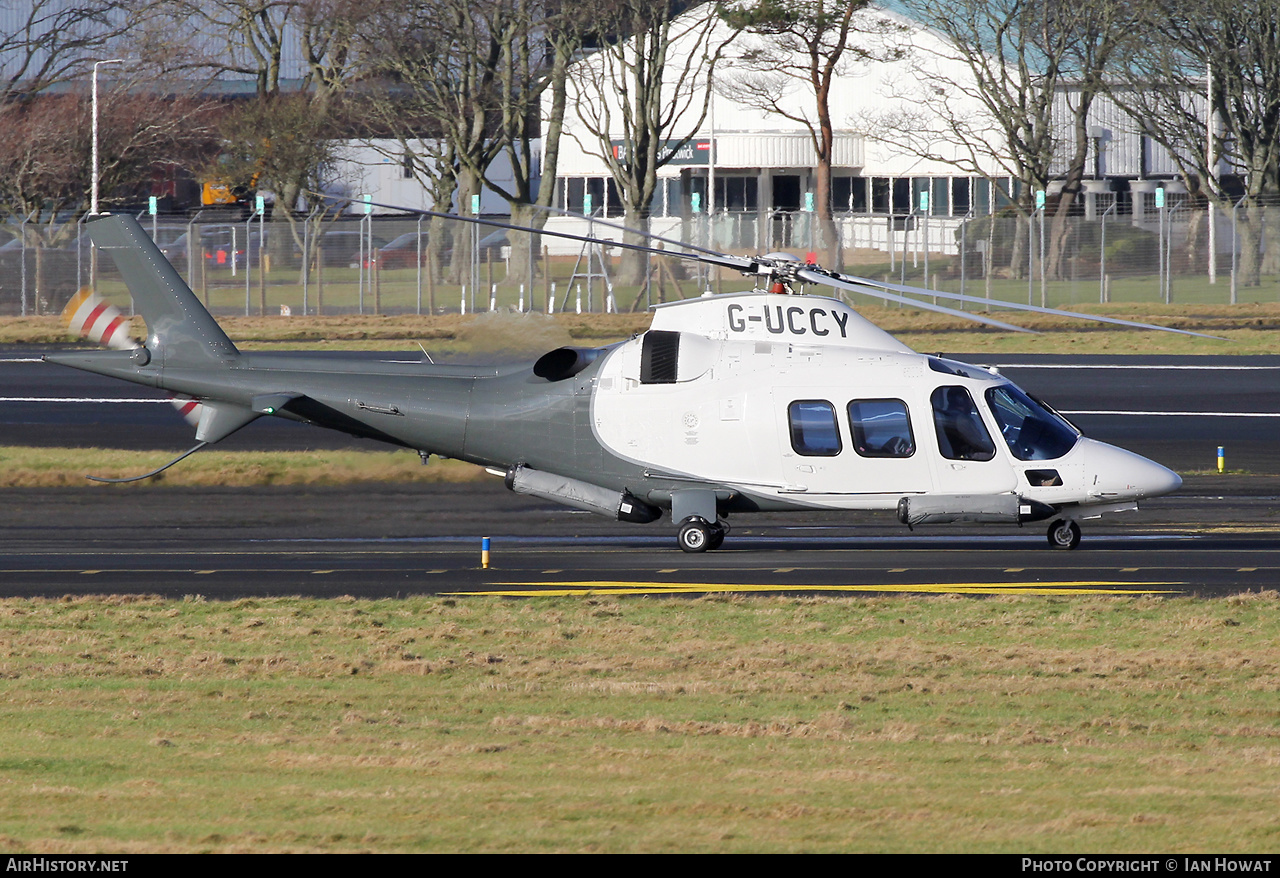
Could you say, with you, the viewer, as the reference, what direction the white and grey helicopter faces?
facing to the right of the viewer

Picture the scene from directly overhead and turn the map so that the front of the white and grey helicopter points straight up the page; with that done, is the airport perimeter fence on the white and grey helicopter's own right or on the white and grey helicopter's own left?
on the white and grey helicopter's own left
